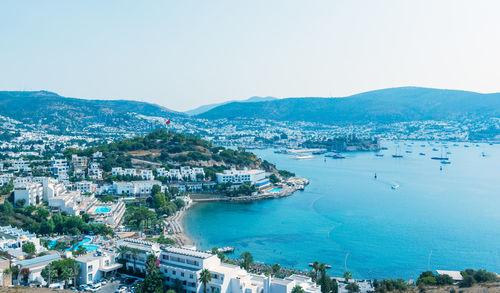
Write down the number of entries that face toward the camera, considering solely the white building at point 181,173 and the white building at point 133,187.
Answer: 2

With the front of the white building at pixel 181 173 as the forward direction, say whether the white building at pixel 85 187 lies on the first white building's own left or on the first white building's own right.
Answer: on the first white building's own right

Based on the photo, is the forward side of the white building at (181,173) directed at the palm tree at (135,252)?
yes

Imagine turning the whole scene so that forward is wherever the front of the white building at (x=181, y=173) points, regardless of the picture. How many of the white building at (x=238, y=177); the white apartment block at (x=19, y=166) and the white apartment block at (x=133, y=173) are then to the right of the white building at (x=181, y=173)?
2

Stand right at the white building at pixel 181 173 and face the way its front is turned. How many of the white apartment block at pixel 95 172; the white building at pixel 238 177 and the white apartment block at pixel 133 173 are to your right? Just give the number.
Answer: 2

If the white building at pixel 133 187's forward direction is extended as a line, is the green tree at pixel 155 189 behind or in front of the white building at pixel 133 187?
in front

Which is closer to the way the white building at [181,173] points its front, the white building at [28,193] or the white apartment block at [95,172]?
the white building

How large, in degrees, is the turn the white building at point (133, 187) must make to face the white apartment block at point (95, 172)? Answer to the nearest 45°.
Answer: approximately 135° to its right

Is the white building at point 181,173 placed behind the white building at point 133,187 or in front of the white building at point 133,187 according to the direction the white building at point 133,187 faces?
behind

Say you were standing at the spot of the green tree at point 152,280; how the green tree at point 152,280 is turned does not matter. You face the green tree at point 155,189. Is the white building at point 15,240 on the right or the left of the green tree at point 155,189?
left

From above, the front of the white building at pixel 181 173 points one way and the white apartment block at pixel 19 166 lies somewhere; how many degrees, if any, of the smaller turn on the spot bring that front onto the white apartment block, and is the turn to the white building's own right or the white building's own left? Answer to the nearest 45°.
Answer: approximately 90° to the white building's own right

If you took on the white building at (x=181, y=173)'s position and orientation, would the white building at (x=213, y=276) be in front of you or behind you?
in front

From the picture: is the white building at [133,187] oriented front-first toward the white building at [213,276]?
yes

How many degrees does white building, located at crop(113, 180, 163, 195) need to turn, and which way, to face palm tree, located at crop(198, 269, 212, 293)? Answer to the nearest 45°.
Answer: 0° — it already faces it

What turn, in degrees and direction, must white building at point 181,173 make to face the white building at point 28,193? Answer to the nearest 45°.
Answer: approximately 45° to its right
